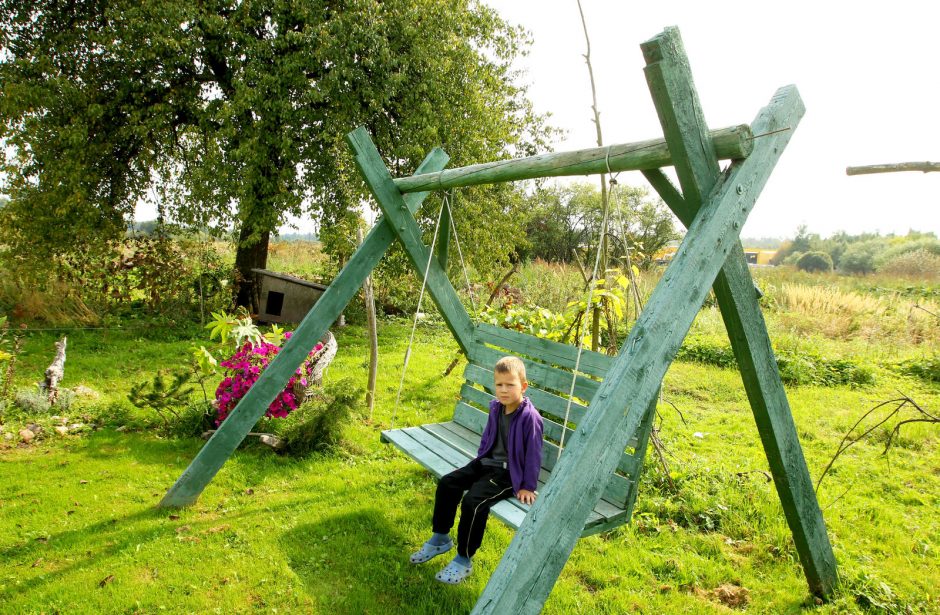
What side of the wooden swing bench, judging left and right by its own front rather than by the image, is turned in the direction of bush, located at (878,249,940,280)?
back

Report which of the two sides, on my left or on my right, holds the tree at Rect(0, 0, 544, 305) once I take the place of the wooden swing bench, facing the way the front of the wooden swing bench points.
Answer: on my right

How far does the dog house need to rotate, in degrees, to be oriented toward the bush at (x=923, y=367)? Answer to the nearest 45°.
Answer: approximately 45° to its left

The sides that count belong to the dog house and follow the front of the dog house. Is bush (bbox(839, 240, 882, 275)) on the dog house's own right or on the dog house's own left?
on the dog house's own left

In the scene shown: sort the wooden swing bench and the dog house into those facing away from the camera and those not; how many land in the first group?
0

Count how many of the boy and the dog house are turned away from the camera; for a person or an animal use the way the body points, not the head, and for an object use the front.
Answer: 0

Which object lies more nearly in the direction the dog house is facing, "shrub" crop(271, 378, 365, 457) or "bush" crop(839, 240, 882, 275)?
the shrub

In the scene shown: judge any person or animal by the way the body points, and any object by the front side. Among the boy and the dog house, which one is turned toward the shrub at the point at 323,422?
the dog house

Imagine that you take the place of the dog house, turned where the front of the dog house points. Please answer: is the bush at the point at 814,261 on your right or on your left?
on your left

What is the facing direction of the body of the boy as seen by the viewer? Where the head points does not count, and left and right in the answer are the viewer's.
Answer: facing the viewer and to the left of the viewer

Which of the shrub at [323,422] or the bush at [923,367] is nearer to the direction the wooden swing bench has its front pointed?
the shrub

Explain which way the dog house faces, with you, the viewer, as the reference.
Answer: facing the viewer
